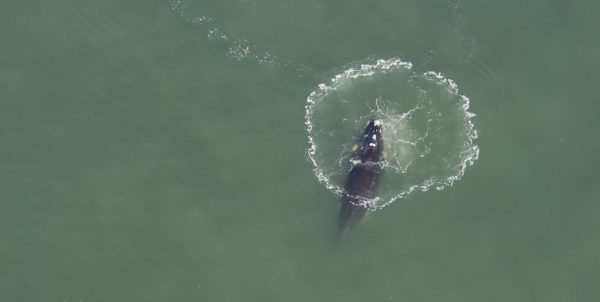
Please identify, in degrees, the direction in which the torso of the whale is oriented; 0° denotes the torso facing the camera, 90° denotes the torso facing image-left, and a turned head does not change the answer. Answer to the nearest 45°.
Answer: approximately 180°
